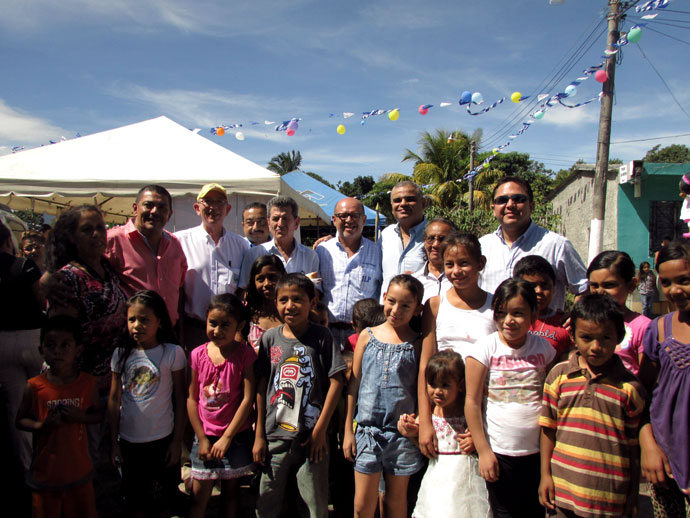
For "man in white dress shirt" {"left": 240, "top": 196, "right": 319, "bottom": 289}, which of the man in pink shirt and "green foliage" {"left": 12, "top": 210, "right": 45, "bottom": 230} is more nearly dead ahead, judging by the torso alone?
the man in pink shirt

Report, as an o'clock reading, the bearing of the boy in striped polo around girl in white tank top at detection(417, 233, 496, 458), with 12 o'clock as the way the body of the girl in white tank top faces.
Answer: The boy in striped polo is roughly at 10 o'clock from the girl in white tank top.

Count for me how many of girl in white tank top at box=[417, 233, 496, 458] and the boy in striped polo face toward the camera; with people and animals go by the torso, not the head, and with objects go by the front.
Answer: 2

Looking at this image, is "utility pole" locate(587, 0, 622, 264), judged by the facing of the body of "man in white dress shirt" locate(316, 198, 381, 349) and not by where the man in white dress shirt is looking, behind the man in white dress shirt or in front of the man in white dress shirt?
behind

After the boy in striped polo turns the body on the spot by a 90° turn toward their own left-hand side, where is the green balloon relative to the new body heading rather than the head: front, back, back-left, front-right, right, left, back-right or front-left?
left

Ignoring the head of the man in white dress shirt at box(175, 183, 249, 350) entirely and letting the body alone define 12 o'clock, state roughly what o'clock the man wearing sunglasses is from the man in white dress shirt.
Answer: The man wearing sunglasses is roughly at 10 o'clock from the man in white dress shirt.

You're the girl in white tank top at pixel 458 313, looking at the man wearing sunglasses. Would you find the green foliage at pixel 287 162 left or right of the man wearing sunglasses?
left

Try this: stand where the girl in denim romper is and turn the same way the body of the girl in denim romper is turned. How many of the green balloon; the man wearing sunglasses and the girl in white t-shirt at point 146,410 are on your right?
1

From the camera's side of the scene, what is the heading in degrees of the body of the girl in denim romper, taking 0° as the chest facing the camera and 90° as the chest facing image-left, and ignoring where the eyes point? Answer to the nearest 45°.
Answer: approximately 0°

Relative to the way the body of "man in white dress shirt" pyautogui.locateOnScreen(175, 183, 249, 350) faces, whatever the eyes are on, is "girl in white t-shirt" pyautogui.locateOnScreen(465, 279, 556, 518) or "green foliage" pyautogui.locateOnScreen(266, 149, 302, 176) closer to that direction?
the girl in white t-shirt

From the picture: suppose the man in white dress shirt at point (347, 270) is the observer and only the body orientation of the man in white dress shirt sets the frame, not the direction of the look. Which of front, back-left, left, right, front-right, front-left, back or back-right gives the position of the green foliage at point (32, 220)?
back-right
